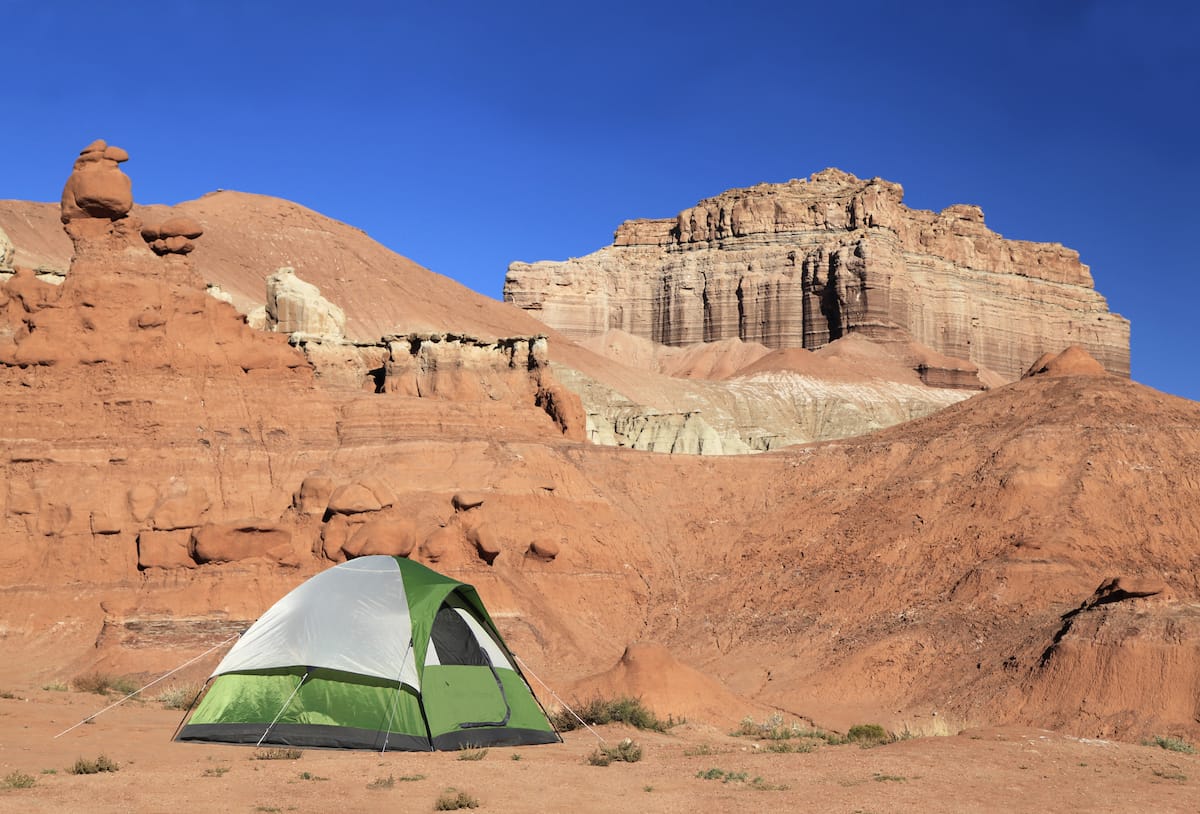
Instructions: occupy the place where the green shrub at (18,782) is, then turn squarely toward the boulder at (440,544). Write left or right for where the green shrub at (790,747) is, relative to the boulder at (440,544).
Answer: right

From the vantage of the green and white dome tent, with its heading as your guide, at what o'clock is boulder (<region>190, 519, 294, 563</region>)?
The boulder is roughly at 7 o'clock from the green and white dome tent.

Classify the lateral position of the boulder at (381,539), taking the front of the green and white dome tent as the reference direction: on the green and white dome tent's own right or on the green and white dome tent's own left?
on the green and white dome tent's own left

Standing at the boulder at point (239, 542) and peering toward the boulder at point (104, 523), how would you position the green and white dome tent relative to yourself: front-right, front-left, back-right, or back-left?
back-left

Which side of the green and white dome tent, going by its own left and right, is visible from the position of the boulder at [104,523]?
back

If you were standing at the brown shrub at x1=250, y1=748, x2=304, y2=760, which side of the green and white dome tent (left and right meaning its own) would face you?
right

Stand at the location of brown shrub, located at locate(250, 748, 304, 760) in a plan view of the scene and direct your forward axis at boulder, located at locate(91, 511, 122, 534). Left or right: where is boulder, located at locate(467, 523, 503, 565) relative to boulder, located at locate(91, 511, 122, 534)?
right

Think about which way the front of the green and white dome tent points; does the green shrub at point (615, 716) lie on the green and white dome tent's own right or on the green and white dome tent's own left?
on the green and white dome tent's own left

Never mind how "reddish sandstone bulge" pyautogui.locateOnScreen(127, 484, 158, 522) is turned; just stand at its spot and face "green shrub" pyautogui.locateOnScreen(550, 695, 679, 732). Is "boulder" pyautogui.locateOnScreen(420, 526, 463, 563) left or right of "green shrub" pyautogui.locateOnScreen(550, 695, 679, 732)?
left

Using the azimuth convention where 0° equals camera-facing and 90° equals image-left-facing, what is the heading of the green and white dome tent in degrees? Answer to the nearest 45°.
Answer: approximately 315°

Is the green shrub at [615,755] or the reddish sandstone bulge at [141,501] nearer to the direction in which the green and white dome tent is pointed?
the green shrub

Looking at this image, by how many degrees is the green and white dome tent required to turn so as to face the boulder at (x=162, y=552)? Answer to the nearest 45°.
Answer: approximately 135° to its left

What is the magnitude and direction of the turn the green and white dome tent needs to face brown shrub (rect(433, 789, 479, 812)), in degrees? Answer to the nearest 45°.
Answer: approximately 45° to its right

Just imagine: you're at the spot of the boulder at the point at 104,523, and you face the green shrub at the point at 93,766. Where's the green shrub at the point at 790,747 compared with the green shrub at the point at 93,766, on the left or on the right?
left

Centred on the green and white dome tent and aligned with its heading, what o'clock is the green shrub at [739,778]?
The green shrub is roughly at 12 o'clock from the green and white dome tent.
